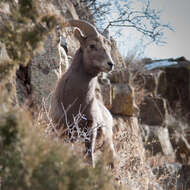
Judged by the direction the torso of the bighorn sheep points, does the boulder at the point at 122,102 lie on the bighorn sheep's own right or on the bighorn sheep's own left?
on the bighorn sheep's own left

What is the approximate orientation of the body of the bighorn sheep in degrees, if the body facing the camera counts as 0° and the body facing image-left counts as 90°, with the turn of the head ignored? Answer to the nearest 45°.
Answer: approximately 315°

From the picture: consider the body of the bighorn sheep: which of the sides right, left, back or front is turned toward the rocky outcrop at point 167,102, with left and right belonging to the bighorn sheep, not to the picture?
left

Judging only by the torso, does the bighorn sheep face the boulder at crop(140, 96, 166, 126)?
no
